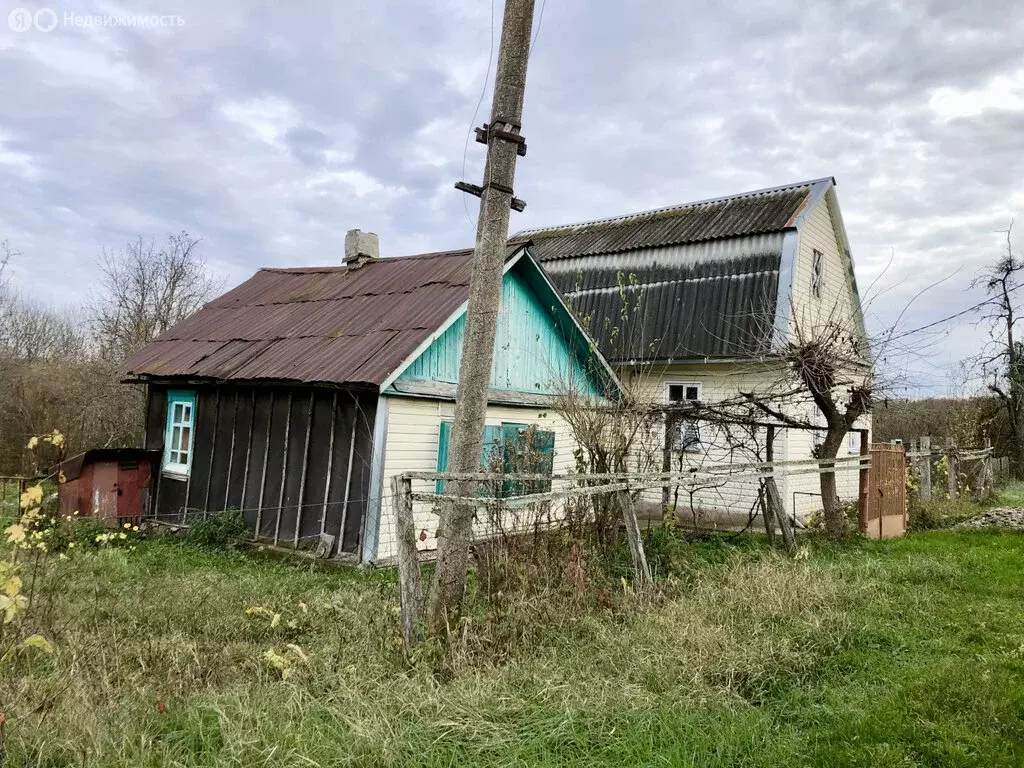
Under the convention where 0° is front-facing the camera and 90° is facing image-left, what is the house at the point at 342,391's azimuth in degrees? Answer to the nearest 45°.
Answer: approximately 315°

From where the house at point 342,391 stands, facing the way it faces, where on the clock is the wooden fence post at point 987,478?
The wooden fence post is roughly at 10 o'clock from the house.

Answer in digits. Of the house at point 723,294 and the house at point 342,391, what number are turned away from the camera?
0

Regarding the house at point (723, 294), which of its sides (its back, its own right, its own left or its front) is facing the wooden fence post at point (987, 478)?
left

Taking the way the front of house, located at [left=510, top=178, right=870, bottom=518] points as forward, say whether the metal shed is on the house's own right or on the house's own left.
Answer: on the house's own right
